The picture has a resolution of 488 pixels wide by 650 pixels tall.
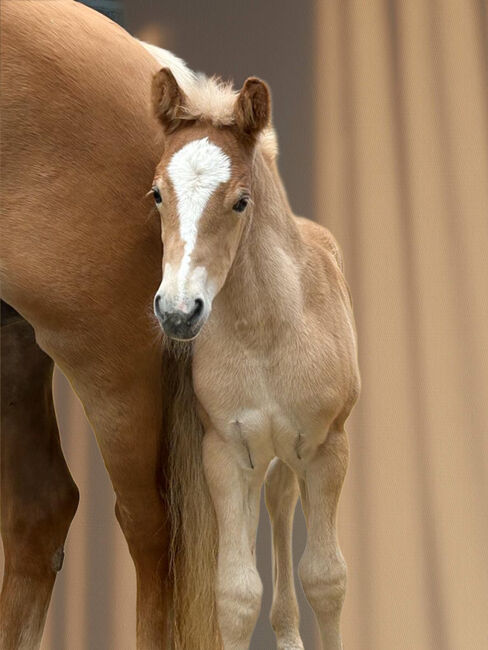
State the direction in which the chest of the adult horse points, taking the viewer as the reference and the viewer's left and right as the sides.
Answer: facing to the left of the viewer

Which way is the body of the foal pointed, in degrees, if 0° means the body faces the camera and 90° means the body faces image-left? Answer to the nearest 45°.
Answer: approximately 0°

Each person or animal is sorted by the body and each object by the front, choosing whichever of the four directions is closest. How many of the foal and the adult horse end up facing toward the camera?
1

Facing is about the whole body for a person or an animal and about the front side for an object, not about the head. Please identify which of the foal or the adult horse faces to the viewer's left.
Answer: the adult horse

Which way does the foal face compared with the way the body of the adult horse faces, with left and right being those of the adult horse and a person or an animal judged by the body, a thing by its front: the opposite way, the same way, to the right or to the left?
to the left
